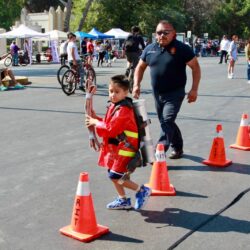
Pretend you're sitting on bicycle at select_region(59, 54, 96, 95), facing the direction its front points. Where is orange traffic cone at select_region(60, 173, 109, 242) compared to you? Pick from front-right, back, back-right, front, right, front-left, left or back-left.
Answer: front-left

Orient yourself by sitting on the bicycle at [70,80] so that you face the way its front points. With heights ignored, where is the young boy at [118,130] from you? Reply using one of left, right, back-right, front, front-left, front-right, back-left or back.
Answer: front-left
